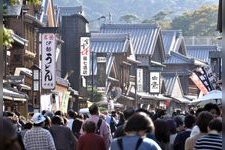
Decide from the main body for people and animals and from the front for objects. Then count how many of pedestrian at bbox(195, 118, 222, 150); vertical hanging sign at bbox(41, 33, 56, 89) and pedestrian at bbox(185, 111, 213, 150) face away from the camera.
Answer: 2

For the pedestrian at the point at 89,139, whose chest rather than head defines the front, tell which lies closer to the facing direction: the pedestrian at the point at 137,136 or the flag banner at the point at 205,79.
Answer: the flag banner

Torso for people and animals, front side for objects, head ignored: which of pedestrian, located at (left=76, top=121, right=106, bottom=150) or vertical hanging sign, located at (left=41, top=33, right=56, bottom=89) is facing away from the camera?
the pedestrian

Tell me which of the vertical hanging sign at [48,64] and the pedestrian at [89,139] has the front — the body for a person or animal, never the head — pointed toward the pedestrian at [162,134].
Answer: the vertical hanging sign

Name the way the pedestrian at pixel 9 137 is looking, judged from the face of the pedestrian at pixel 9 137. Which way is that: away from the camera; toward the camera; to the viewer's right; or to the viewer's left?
away from the camera

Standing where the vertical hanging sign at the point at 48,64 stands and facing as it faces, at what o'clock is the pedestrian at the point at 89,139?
The pedestrian is roughly at 12 o'clock from the vertical hanging sign.

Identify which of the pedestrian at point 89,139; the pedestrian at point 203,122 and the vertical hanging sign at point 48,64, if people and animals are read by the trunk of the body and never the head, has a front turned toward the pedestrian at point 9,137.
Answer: the vertical hanging sign

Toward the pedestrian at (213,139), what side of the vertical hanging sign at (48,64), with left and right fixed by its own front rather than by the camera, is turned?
front

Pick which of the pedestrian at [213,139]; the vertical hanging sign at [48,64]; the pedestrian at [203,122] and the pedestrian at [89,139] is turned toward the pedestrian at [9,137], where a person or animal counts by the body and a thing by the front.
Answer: the vertical hanging sign

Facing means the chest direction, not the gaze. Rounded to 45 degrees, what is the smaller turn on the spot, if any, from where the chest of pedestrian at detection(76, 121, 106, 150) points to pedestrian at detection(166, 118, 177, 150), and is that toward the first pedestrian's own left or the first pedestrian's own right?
approximately 90° to the first pedestrian's own right

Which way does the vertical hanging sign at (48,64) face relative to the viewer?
toward the camera

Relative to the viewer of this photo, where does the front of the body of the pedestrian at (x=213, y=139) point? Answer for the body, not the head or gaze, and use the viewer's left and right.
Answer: facing away from the viewer

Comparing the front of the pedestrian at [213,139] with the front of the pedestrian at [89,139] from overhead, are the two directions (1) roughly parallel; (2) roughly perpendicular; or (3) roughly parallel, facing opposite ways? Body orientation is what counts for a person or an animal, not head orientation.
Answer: roughly parallel

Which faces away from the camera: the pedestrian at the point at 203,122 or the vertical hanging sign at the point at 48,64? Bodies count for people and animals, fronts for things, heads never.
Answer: the pedestrian

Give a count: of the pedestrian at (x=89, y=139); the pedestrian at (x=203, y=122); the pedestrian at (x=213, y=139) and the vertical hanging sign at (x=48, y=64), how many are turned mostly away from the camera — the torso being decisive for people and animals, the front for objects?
3

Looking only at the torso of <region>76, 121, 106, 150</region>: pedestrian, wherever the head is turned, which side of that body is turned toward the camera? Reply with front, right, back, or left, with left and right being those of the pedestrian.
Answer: back

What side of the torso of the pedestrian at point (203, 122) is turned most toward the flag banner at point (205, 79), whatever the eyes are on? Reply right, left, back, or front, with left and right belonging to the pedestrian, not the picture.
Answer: front

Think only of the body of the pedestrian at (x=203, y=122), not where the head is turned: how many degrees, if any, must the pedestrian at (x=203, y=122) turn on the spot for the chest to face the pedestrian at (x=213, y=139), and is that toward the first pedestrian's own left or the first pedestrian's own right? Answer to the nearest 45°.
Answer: approximately 180°

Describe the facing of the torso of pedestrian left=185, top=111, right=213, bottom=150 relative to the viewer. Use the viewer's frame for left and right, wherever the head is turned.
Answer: facing away from the viewer

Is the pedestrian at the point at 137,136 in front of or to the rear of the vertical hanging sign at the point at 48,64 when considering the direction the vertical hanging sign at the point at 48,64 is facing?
in front

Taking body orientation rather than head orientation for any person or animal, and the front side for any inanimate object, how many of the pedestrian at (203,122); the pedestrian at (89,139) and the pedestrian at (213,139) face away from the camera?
3
